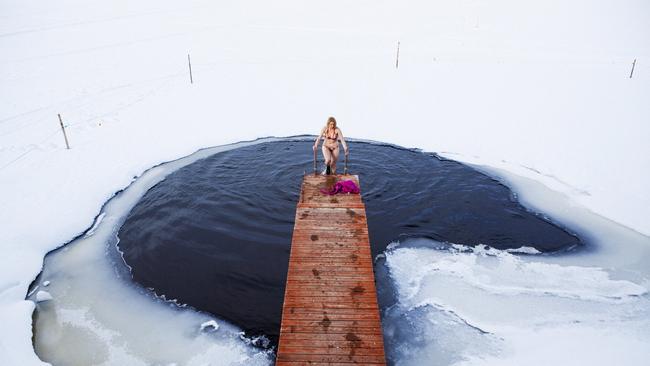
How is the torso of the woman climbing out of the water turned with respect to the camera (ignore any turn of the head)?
toward the camera

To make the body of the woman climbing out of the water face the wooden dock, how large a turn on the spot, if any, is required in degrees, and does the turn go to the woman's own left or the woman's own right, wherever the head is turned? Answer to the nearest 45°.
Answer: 0° — they already face it
